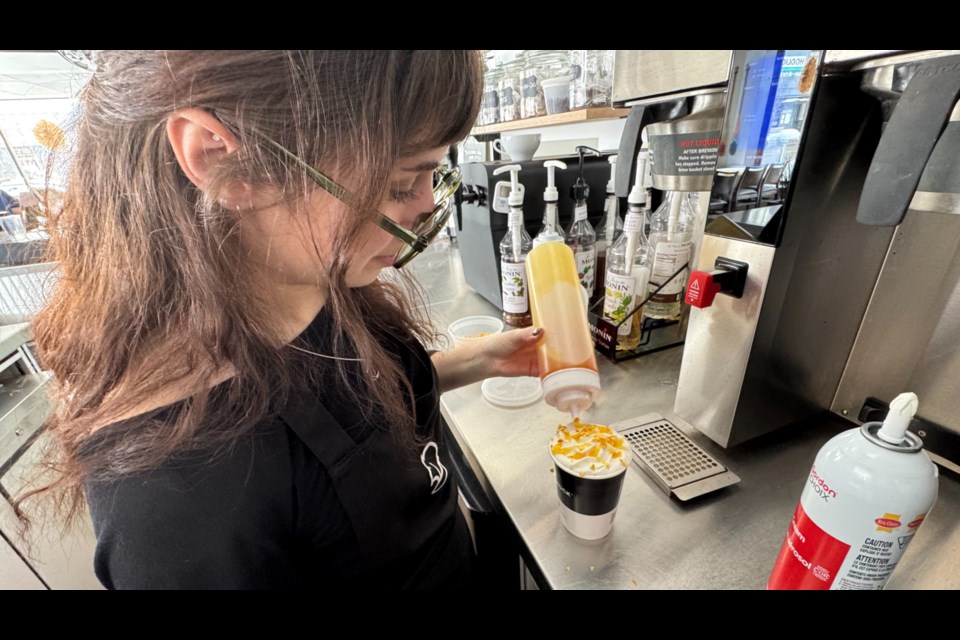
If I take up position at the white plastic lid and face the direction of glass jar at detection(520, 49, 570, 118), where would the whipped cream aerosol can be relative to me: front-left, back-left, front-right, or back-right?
back-right

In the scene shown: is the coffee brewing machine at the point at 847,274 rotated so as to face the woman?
yes

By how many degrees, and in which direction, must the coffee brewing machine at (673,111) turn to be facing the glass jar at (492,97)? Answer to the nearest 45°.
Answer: approximately 90° to its right

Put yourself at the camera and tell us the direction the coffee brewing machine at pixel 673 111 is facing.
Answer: facing the viewer and to the left of the viewer

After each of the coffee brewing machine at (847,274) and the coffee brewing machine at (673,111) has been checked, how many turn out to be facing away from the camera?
0

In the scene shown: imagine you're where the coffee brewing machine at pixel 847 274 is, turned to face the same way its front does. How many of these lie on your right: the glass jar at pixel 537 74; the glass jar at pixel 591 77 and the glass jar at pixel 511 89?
3

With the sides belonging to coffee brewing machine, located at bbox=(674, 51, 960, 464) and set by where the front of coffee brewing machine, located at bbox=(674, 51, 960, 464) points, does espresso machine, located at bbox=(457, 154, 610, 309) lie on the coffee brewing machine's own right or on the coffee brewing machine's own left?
on the coffee brewing machine's own right

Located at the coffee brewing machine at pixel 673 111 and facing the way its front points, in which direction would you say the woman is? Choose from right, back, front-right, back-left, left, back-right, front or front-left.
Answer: front

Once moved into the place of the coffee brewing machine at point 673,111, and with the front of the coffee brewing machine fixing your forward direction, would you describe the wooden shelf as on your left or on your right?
on your right

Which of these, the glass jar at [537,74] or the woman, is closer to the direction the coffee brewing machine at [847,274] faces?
the woman

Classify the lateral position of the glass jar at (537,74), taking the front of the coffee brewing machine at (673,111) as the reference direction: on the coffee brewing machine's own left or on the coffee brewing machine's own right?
on the coffee brewing machine's own right

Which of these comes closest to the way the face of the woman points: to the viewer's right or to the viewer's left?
to the viewer's right

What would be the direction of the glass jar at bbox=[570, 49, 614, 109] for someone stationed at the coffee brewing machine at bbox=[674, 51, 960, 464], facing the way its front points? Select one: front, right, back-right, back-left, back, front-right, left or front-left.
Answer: right
